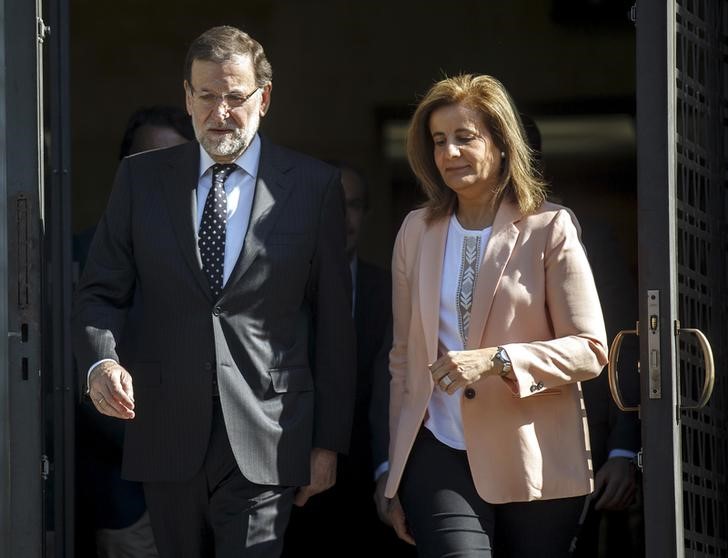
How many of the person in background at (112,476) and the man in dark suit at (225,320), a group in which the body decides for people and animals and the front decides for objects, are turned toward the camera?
2

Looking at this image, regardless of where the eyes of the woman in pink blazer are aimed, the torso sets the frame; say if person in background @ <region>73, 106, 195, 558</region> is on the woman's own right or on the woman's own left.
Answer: on the woman's own right

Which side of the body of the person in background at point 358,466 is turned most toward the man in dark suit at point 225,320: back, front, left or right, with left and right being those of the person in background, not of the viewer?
front

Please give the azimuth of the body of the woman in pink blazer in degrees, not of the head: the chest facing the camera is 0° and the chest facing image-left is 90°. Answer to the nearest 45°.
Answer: approximately 45°

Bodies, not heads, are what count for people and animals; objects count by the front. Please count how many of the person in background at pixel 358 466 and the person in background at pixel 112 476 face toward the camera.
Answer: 2

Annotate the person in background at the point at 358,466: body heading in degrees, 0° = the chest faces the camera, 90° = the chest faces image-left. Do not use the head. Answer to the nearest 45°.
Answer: approximately 0°

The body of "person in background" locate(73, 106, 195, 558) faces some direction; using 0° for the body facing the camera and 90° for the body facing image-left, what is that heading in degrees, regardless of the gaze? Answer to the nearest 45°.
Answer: approximately 0°

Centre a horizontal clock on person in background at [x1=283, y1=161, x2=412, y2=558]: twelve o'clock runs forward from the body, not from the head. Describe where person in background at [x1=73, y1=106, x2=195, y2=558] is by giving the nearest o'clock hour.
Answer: person in background at [x1=73, y1=106, x2=195, y2=558] is roughly at 2 o'clock from person in background at [x1=283, y1=161, x2=412, y2=558].

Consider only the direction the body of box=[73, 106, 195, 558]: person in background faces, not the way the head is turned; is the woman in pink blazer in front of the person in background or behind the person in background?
in front
